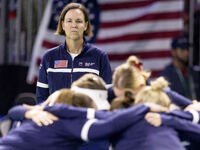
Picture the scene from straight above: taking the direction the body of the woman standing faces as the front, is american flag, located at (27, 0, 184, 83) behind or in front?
behind

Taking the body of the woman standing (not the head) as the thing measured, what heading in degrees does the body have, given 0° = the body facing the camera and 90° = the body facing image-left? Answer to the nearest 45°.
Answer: approximately 0°
